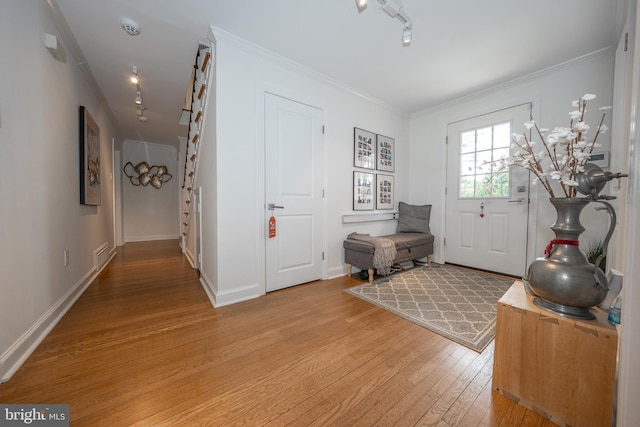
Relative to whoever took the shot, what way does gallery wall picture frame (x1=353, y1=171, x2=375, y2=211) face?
facing the viewer and to the right of the viewer

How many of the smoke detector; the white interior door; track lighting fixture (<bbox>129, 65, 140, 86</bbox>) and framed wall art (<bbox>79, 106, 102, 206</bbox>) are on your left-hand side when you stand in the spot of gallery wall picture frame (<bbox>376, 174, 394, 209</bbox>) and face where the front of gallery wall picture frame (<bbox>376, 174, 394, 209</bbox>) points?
0

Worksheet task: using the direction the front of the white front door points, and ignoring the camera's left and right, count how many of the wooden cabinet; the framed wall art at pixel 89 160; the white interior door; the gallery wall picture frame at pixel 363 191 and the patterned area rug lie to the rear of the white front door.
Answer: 0

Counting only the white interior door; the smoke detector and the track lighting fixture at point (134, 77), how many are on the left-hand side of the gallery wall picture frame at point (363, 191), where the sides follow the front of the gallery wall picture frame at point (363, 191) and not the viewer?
0

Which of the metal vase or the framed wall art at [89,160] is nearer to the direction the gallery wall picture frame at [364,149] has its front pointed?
the metal vase

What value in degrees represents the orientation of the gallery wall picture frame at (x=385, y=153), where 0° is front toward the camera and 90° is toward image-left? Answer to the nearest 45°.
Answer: approximately 315°

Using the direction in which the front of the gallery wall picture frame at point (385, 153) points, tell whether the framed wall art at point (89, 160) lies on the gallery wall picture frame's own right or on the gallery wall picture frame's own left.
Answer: on the gallery wall picture frame's own right

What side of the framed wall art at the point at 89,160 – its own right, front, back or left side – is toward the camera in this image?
right

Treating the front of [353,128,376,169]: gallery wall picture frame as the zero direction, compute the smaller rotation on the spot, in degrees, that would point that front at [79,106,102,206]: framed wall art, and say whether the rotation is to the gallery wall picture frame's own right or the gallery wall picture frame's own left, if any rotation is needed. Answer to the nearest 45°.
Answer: approximately 135° to the gallery wall picture frame's own right

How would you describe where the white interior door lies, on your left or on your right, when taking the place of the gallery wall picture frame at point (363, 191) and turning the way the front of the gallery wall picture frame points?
on your right

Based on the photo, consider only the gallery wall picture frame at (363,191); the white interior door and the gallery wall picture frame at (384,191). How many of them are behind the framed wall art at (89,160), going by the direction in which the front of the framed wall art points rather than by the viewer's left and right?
0

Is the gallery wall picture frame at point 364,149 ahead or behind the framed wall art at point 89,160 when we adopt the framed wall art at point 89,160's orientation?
ahead

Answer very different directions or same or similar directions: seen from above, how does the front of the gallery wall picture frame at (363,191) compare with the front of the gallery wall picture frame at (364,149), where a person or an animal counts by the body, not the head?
same or similar directions

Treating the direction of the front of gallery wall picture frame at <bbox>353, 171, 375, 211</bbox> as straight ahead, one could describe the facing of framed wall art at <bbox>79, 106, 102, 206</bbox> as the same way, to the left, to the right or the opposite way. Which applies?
to the left

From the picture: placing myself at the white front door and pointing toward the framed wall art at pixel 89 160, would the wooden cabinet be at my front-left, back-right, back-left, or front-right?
front-left

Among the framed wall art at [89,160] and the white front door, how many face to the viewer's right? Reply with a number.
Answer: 1

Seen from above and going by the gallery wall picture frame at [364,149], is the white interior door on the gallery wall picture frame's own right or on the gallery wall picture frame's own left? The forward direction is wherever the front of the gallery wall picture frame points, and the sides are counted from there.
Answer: on the gallery wall picture frame's own right
